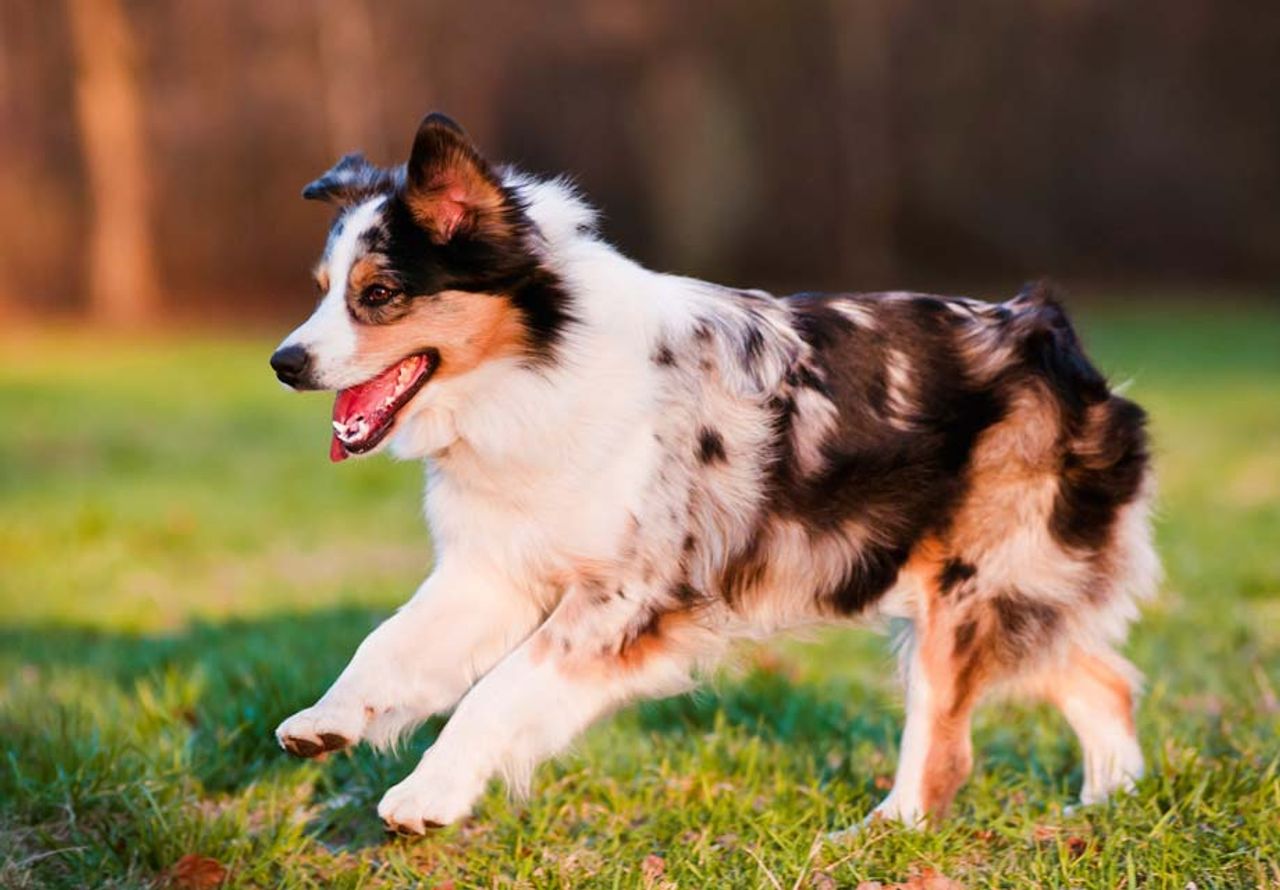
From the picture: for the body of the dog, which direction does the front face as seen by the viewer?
to the viewer's left

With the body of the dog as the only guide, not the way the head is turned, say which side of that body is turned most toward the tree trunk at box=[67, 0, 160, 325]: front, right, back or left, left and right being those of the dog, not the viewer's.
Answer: right

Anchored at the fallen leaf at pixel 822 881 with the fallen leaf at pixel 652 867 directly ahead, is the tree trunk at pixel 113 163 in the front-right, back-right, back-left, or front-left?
front-right

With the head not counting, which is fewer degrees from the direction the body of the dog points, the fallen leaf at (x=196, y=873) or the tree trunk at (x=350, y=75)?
the fallen leaf

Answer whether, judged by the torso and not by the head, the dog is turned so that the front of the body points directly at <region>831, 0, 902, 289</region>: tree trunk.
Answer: no

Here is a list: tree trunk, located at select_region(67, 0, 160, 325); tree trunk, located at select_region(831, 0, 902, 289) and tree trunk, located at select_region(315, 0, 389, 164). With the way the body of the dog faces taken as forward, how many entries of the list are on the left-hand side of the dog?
0

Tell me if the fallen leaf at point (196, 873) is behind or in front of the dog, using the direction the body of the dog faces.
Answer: in front
